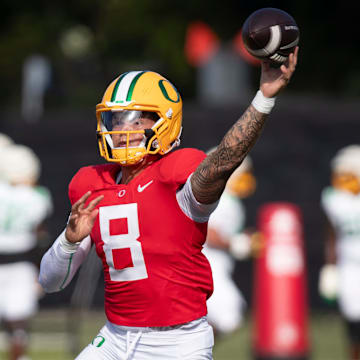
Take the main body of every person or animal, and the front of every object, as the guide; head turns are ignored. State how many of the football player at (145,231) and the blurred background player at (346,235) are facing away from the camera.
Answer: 0

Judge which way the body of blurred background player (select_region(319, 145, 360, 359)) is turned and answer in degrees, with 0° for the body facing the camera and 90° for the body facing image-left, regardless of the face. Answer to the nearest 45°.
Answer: approximately 0°

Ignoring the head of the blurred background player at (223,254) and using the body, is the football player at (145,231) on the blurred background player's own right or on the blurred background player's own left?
on the blurred background player's own right

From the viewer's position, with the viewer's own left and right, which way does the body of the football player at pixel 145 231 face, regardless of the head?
facing the viewer and to the left of the viewer

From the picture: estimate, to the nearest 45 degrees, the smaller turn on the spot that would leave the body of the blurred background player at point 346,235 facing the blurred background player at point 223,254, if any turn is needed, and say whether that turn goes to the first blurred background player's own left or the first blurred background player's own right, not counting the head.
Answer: approximately 45° to the first blurred background player's own right
